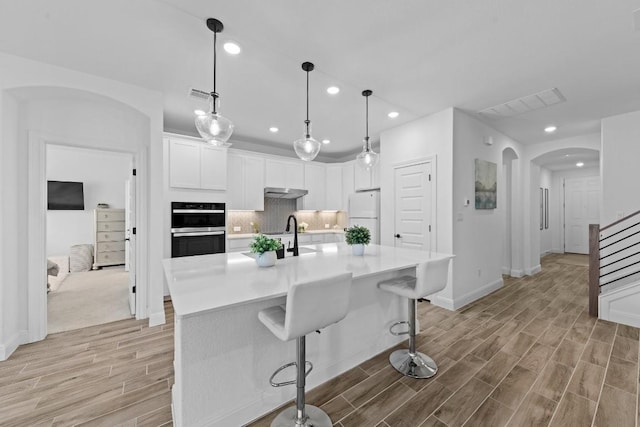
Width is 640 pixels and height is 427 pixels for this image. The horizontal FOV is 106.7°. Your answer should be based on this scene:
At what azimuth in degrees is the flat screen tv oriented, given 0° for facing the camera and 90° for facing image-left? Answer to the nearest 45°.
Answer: approximately 0°

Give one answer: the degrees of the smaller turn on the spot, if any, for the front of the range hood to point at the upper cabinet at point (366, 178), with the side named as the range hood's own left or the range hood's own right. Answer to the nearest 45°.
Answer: approximately 45° to the range hood's own left

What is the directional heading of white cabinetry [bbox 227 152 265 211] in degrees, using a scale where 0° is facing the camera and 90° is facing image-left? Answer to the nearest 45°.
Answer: approximately 315°

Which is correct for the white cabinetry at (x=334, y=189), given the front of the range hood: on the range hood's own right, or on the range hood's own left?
on the range hood's own left

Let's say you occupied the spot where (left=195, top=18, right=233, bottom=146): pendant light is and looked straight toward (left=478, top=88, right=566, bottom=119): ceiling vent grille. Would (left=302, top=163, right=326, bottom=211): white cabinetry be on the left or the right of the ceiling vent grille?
left

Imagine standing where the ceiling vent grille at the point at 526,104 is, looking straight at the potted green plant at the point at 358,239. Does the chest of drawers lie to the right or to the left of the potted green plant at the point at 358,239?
right

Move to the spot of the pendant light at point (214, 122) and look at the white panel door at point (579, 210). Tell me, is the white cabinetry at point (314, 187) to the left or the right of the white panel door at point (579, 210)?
left

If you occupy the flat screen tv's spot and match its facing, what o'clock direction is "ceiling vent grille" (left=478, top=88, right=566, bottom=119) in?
The ceiling vent grille is roughly at 11 o'clock from the flat screen tv.
